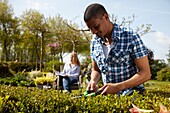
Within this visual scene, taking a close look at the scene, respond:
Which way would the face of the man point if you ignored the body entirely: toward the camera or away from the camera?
toward the camera

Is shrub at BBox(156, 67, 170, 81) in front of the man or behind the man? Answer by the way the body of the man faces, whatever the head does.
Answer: behind

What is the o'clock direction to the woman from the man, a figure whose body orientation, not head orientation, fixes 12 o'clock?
The woman is roughly at 4 o'clock from the man.

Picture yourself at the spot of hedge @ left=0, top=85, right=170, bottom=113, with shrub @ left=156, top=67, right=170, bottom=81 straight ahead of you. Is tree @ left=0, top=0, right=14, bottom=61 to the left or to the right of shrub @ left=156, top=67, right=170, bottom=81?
left

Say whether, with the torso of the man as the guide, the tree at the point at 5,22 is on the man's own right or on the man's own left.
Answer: on the man's own right

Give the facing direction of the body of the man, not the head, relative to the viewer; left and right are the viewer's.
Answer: facing the viewer and to the left of the viewer
